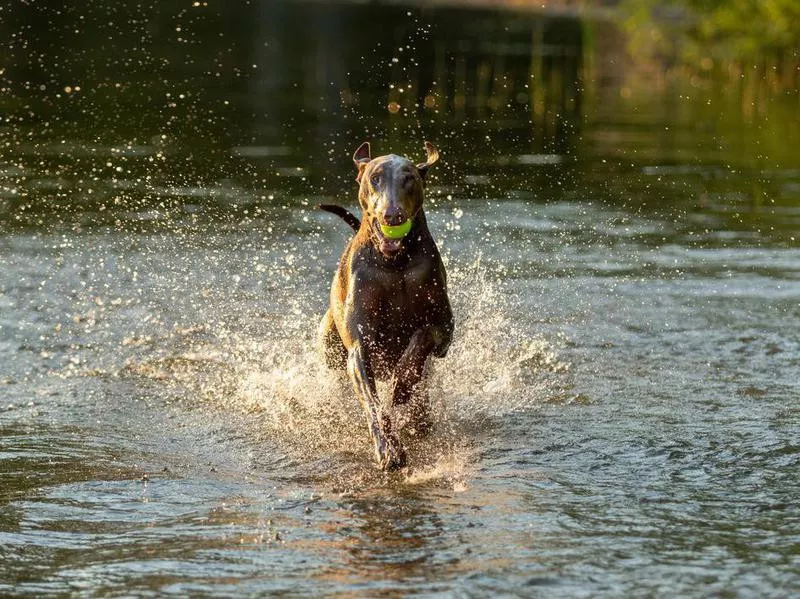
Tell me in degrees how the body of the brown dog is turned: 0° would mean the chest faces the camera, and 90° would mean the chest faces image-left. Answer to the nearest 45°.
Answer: approximately 0°
